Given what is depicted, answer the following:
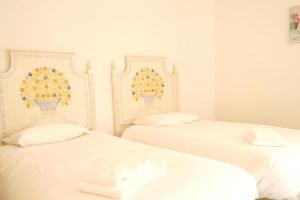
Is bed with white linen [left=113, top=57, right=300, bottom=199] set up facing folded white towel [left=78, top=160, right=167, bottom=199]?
no

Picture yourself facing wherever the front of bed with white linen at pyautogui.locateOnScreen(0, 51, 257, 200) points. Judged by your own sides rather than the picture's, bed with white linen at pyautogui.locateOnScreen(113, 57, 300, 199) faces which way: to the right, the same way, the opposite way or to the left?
the same way

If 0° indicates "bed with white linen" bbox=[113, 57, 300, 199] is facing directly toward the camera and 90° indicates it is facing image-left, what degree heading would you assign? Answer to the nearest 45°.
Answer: approximately 315°

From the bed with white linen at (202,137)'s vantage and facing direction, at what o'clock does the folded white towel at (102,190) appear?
The folded white towel is roughly at 2 o'clock from the bed with white linen.

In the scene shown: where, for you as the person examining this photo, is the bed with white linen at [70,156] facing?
facing the viewer and to the right of the viewer

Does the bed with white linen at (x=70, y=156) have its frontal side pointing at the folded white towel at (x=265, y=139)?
no
